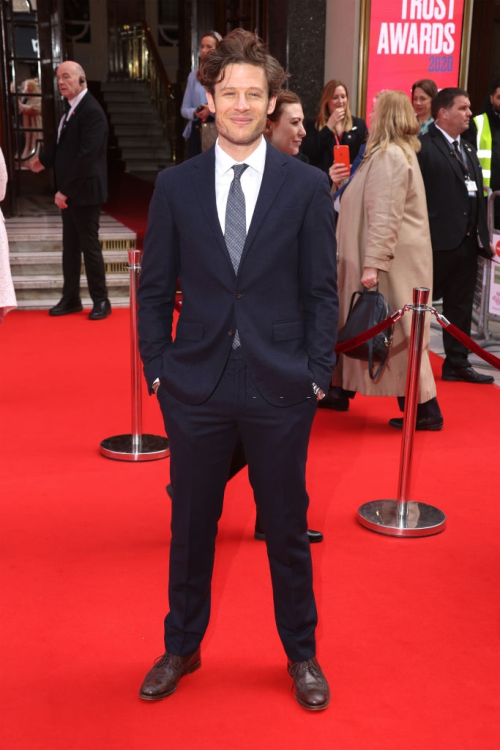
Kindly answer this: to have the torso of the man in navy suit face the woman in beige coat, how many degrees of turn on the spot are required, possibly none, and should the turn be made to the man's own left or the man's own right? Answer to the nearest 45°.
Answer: approximately 180°

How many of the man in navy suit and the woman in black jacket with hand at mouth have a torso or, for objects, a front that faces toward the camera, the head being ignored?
2

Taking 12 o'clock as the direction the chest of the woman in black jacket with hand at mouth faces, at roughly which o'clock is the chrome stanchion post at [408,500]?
The chrome stanchion post is roughly at 12 o'clock from the woman in black jacket with hand at mouth.

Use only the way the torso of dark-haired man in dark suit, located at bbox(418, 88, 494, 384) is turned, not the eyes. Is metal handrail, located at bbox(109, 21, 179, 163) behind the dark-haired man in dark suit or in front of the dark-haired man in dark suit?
behind

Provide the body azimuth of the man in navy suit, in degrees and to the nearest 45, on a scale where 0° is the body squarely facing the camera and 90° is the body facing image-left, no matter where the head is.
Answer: approximately 0°

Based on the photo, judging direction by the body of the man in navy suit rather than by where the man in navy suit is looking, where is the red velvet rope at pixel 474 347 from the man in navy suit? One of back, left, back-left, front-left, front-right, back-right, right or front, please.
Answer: back-left

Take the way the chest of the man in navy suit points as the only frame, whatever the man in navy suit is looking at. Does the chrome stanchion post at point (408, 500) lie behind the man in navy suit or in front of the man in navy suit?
behind

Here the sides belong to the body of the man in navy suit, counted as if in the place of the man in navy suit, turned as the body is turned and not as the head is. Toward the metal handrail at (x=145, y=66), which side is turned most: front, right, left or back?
back

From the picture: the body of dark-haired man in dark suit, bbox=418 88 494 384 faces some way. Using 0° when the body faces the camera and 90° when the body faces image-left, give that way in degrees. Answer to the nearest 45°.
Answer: approximately 315°

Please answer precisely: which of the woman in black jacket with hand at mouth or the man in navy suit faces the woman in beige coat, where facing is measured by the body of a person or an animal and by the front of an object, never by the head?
the woman in black jacket with hand at mouth
